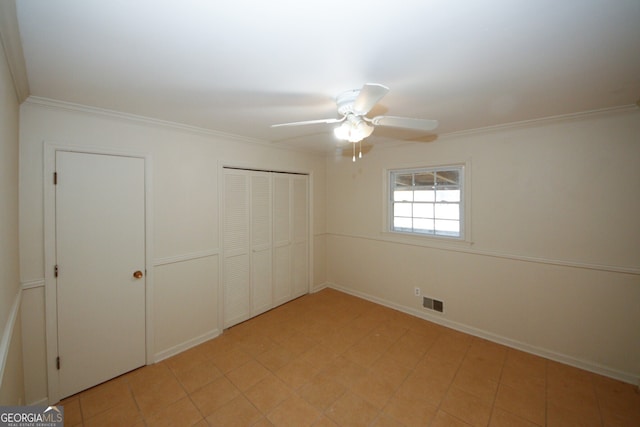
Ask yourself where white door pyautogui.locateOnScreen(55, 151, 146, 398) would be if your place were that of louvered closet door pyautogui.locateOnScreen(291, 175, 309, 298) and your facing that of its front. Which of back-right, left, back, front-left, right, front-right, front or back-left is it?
right

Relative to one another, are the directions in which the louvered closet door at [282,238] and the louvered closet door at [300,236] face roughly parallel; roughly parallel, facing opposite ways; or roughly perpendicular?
roughly parallel

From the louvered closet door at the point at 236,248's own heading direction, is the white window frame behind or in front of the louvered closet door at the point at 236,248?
in front

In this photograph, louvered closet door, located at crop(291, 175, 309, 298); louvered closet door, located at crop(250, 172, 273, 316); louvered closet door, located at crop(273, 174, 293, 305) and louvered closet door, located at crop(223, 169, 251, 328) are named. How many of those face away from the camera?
0

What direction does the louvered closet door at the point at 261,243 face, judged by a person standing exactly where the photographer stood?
facing the viewer and to the right of the viewer

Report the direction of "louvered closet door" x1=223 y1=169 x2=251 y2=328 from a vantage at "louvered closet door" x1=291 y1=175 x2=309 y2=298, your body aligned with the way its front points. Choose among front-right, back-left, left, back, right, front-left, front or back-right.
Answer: right

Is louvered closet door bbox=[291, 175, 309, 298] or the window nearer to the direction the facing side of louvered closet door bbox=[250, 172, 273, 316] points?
the window

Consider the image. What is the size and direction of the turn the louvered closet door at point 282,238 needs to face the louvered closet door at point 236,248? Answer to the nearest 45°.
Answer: approximately 90° to its right

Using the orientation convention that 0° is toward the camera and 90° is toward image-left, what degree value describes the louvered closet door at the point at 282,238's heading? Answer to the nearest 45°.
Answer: approximately 315°

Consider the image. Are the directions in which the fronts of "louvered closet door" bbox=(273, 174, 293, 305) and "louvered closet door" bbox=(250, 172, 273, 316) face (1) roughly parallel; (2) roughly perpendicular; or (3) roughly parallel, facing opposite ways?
roughly parallel

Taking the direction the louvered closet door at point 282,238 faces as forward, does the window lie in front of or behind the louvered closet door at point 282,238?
in front

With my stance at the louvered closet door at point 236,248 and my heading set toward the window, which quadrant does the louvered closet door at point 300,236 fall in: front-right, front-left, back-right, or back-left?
front-left

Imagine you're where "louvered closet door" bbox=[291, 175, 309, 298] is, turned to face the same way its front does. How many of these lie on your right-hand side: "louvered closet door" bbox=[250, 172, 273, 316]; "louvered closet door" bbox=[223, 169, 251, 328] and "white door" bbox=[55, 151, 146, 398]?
3
